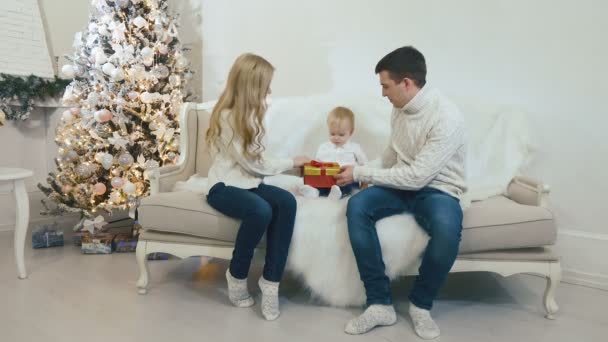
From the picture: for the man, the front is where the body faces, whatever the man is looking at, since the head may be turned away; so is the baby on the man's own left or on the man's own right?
on the man's own right

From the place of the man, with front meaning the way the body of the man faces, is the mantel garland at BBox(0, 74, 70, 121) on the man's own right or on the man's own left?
on the man's own right

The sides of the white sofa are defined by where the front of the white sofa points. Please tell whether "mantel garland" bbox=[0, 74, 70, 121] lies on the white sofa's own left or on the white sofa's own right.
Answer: on the white sofa's own right

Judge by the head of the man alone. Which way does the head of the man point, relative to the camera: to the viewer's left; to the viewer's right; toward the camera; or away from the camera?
to the viewer's left

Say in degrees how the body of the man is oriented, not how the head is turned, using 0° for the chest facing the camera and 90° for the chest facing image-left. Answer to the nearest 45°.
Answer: approximately 45°

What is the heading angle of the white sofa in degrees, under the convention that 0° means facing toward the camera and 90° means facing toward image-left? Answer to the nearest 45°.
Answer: approximately 0°

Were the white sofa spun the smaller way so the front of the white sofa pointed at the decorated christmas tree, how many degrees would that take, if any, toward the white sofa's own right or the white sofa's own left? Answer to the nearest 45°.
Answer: approximately 90° to the white sofa's own right

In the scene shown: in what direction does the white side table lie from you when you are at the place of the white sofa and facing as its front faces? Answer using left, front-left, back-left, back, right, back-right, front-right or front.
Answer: right

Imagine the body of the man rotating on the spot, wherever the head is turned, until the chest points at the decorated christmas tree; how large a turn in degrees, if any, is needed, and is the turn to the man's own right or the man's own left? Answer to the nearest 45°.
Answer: approximately 45° to the man's own right

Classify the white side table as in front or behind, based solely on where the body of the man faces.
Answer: in front
